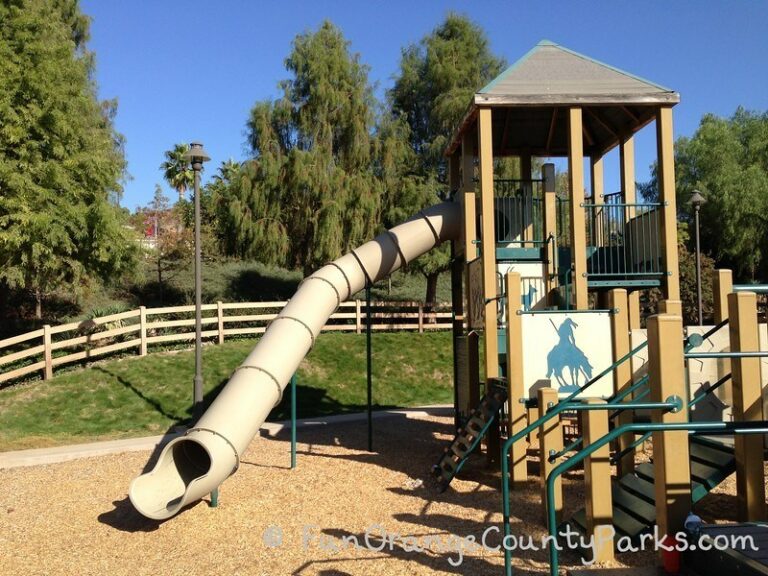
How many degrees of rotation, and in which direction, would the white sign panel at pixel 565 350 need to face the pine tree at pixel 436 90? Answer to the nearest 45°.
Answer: approximately 180°

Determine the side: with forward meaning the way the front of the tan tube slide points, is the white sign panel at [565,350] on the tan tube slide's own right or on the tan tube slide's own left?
on the tan tube slide's own left

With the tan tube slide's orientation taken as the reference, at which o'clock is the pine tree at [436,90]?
The pine tree is roughly at 5 o'clock from the tan tube slide.

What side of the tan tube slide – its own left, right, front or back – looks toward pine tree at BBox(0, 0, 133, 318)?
right

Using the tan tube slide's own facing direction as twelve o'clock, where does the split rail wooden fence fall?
The split rail wooden fence is roughly at 4 o'clock from the tan tube slide.

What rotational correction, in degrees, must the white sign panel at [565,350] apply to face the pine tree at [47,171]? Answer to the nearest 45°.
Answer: approximately 90° to its right

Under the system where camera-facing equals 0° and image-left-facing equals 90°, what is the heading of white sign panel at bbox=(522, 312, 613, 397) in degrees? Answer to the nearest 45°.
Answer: approximately 0°

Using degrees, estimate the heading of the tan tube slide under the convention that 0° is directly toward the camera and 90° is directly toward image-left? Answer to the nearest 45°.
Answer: approximately 45°

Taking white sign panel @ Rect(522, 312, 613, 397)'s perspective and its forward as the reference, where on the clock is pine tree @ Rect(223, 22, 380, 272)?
The pine tree is roughly at 5 o'clock from the white sign panel.
